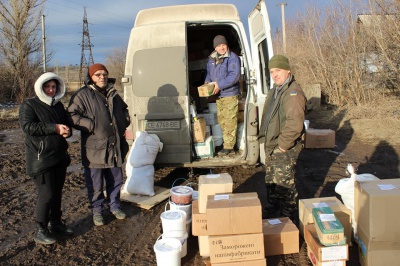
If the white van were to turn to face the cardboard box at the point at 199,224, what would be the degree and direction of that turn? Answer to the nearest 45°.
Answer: approximately 180°

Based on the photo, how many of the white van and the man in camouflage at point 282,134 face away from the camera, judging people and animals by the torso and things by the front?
1

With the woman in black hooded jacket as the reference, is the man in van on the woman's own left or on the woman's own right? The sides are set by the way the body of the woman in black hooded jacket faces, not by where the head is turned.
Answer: on the woman's own left

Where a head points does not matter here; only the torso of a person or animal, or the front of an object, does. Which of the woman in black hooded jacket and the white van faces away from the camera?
the white van

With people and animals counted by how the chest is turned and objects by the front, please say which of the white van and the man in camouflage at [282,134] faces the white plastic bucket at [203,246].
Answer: the man in camouflage

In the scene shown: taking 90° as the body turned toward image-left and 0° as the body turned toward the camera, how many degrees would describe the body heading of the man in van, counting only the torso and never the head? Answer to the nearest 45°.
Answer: approximately 45°

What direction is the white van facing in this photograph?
away from the camera

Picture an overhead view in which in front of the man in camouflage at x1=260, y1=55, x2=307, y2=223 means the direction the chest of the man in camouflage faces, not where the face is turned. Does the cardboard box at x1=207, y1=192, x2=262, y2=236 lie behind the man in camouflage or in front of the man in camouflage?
in front

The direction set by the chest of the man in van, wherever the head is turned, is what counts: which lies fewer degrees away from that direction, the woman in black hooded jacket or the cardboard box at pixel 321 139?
the woman in black hooded jacket

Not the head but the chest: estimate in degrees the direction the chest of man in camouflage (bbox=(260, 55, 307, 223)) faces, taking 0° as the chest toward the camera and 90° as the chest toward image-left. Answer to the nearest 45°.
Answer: approximately 45°

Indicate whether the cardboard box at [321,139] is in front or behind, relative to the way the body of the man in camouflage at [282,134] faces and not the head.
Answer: behind

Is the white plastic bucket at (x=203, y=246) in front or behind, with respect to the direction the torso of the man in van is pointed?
in front

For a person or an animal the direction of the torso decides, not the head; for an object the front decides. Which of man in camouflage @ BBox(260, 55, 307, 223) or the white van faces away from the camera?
the white van
